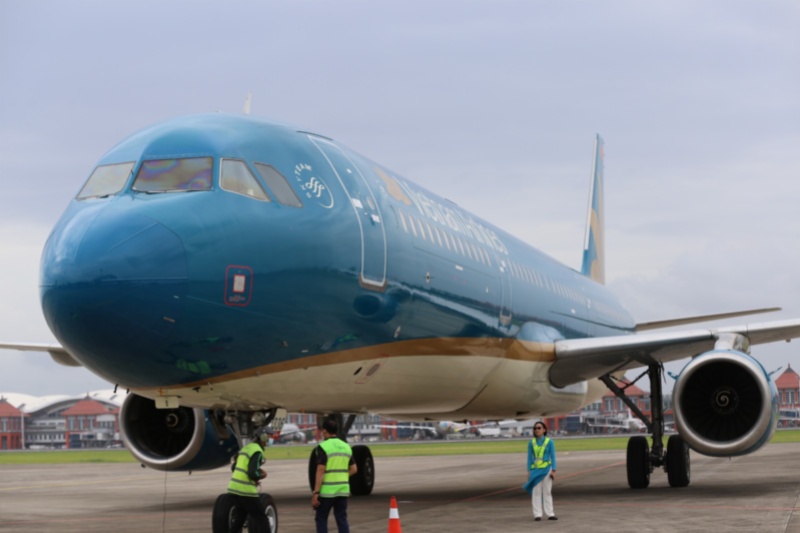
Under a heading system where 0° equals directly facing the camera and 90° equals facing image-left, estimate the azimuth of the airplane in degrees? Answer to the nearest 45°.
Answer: approximately 45°
